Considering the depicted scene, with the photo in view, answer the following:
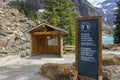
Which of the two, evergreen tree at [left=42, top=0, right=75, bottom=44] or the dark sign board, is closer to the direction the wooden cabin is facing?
the dark sign board

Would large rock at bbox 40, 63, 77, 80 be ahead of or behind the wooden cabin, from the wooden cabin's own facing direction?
ahead

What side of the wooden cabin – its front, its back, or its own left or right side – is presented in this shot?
front

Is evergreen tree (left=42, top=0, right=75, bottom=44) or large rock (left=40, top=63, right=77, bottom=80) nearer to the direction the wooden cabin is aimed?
the large rock

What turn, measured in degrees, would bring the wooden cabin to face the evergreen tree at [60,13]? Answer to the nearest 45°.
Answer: approximately 180°

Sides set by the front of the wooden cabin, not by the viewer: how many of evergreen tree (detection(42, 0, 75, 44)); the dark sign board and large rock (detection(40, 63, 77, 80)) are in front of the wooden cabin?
2

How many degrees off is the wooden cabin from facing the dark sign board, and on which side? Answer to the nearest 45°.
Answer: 0° — it already faces it
